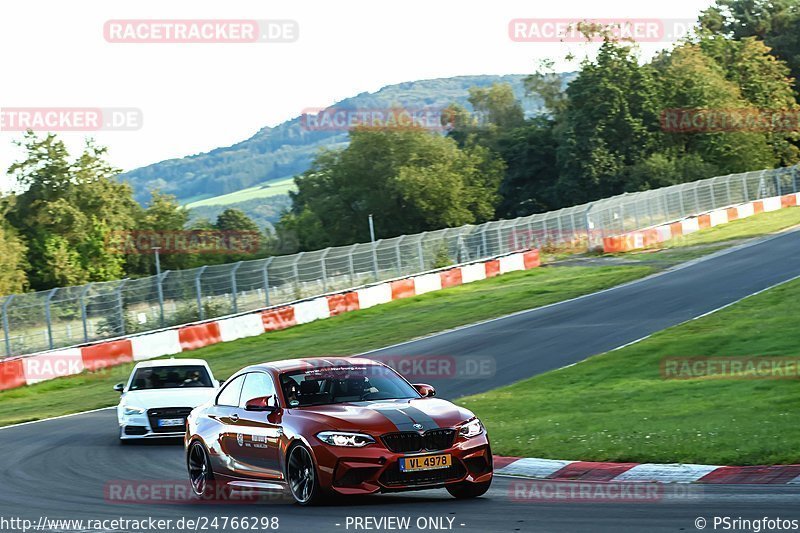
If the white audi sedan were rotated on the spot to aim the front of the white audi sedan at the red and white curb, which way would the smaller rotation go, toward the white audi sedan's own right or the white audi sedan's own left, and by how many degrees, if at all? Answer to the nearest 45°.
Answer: approximately 45° to the white audi sedan's own left

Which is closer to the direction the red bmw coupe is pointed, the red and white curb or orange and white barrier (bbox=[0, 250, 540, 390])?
the red and white curb

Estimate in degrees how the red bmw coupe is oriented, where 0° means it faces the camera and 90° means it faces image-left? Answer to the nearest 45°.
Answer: approximately 315°

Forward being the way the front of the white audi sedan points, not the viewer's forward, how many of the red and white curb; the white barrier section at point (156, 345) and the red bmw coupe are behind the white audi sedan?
1

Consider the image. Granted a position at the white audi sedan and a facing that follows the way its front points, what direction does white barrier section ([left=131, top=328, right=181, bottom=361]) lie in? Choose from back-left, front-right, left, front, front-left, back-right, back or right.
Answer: back

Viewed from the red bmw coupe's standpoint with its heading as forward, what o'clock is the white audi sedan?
The white audi sedan is roughly at 7 o'clock from the red bmw coupe.

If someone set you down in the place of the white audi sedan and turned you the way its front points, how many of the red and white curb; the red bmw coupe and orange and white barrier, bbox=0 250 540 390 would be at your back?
1

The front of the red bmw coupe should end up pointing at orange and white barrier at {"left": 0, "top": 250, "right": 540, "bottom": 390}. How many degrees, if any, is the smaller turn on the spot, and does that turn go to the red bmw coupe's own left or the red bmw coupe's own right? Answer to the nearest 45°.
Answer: approximately 135° to the red bmw coupe's own left

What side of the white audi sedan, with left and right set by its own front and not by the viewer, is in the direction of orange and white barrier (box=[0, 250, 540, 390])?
back

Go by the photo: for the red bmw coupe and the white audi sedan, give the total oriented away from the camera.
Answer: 0

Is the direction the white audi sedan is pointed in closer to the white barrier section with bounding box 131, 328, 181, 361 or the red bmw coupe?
the red bmw coupe
